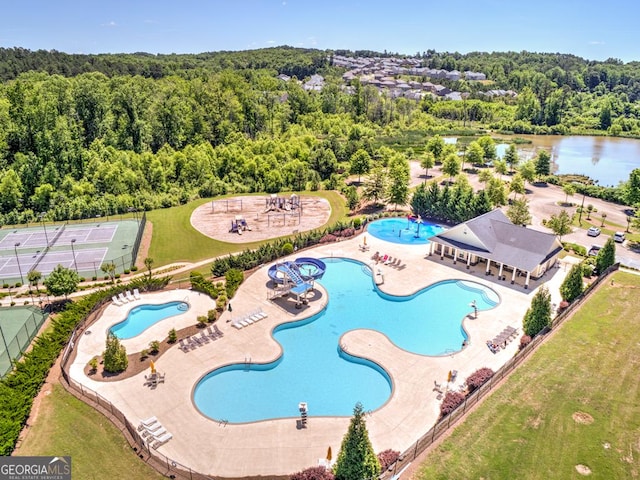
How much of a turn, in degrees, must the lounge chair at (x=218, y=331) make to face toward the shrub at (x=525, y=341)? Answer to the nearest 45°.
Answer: approximately 45° to its left

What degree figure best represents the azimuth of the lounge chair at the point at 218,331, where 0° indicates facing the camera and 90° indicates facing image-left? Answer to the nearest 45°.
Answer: approximately 315°

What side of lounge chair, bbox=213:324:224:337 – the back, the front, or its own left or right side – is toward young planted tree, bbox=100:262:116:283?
back

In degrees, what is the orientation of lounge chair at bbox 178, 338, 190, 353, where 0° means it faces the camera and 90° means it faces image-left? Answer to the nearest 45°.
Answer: approximately 315°

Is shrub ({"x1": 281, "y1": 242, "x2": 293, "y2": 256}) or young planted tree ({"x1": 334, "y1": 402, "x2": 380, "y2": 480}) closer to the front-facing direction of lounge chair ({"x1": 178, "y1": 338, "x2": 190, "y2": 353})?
the young planted tree

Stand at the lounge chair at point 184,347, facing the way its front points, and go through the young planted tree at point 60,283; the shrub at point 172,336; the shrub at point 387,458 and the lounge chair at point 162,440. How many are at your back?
2

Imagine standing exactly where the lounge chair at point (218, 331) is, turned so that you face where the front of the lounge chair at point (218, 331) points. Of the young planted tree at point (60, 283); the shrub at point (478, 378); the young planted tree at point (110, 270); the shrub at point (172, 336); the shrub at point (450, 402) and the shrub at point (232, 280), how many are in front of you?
2

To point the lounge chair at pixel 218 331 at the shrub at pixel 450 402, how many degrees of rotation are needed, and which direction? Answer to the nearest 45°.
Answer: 0° — it already faces it

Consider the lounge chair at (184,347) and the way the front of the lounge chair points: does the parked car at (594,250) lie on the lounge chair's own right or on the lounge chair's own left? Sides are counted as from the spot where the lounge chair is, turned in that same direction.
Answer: on the lounge chair's own left

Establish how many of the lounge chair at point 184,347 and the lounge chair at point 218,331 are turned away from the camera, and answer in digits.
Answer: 0
